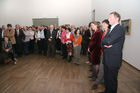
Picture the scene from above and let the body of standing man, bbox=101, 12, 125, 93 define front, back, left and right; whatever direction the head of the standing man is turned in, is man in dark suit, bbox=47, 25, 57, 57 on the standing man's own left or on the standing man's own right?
on the standing man's own right

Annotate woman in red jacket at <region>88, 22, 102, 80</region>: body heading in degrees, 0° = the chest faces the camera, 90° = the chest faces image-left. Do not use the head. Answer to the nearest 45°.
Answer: approximately 90°

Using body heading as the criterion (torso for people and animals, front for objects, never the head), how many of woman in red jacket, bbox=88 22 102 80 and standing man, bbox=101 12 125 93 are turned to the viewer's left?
2

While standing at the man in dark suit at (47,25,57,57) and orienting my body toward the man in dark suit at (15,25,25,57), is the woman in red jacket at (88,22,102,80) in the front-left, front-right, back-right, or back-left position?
back-left

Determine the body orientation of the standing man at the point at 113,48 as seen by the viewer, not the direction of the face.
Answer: to the viewer's left

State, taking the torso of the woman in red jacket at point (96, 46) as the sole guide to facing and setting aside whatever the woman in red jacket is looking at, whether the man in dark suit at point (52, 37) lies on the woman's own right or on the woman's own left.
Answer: on the woman's own right

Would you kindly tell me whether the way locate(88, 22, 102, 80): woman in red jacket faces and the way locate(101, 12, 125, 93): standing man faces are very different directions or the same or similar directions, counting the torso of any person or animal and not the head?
same or similar directions

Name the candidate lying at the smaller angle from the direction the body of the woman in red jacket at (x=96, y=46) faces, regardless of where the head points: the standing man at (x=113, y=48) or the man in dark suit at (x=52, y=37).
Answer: the man in dark suit

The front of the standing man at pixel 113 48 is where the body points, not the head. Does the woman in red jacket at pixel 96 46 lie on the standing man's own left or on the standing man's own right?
on the standing man's own right

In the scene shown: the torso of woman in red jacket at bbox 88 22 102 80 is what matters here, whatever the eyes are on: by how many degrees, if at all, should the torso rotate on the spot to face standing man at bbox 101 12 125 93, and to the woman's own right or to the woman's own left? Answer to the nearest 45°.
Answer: approximately 90° to the woman's own left
